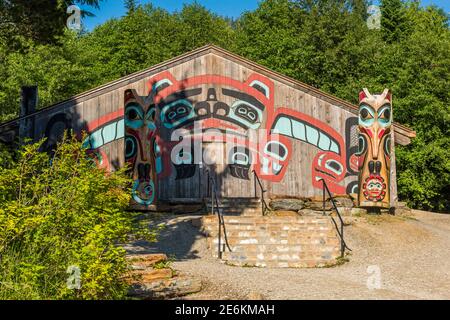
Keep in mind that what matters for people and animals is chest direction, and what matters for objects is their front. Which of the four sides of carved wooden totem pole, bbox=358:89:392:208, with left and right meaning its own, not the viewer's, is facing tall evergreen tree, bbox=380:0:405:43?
back

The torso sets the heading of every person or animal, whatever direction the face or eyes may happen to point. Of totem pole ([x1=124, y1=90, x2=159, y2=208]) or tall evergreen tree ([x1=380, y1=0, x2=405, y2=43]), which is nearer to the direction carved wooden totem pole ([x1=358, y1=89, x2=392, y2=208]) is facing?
the totem pole

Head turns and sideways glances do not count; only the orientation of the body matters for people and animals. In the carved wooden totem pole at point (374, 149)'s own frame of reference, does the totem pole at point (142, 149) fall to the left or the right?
on its right

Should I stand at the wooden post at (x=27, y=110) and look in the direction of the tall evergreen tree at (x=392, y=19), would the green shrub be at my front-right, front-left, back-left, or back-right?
back-right

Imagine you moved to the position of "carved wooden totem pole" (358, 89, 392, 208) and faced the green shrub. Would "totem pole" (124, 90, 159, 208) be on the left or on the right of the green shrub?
right

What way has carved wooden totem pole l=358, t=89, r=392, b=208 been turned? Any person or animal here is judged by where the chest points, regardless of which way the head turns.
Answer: toward the camera

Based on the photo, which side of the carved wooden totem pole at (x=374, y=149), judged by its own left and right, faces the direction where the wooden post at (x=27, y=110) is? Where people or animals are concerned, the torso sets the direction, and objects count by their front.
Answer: right

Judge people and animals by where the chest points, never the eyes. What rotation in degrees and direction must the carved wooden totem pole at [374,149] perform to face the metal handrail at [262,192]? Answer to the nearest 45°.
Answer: approximately 90° to its right

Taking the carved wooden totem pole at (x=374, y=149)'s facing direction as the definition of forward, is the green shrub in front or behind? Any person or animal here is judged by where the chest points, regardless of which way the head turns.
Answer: in front
